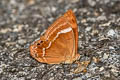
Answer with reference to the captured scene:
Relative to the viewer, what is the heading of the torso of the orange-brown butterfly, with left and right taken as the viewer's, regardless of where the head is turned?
facing to the right of the viewer
